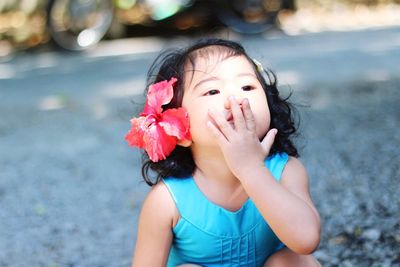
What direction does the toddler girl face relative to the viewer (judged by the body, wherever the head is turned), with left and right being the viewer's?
facing the viewer

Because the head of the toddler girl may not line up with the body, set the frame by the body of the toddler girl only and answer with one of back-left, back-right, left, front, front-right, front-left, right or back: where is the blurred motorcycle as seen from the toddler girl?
back

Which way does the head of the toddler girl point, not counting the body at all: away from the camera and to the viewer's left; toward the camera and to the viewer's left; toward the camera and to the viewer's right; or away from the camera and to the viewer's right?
toward the camera and to the viewer's right
